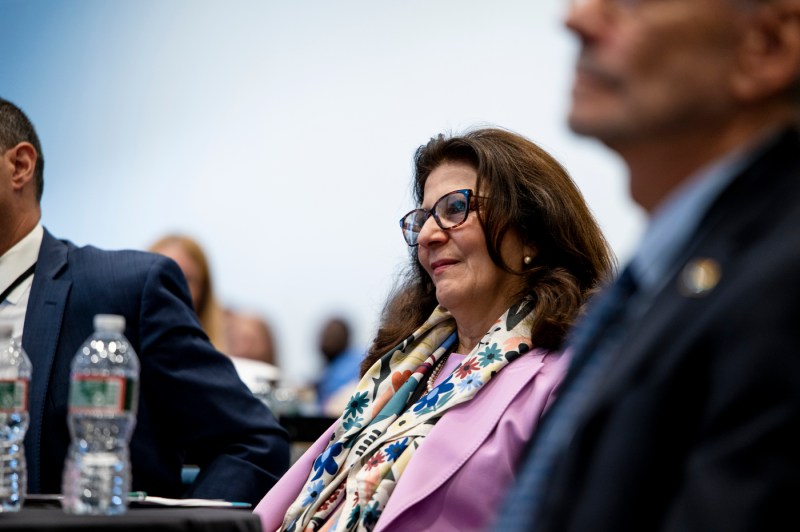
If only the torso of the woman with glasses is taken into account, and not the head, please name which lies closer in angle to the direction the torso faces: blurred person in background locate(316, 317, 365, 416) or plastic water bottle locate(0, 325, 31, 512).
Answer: the plastic water bottle

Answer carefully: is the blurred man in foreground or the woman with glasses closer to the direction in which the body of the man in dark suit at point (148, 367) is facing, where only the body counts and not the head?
the blurred man in foreground

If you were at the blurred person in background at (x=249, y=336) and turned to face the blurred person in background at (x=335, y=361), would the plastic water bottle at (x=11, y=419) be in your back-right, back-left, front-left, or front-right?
back-right

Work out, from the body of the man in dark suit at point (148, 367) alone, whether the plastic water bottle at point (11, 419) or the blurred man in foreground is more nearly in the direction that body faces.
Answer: the plastic water bottle

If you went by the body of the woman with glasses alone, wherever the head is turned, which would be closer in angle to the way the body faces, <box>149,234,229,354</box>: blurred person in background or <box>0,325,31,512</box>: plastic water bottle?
the plastic water bottle

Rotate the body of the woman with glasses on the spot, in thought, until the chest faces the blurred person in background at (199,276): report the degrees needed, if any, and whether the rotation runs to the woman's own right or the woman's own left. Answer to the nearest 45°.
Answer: approximately 90° to the woman's own right

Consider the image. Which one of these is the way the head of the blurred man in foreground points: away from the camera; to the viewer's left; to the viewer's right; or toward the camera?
to the viewer's left

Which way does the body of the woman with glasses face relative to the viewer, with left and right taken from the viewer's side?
facing the viewer and to the left of the viewer

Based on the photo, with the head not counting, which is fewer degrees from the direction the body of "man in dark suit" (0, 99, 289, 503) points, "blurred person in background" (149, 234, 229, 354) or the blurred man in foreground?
the blurred man in foreground

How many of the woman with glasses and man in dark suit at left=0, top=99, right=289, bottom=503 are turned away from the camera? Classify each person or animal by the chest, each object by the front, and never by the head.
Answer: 0

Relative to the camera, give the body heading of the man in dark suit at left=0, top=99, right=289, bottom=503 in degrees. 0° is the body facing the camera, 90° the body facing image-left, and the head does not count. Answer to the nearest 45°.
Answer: approximately 45°
